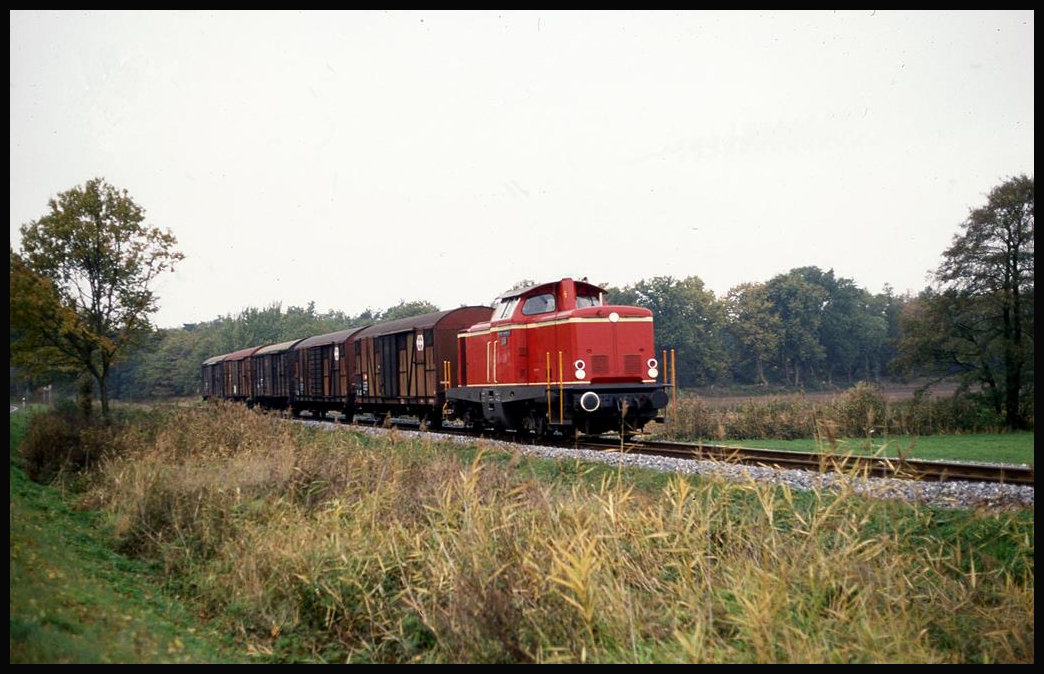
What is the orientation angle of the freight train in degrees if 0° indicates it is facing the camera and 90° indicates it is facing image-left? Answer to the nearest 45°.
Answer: approximately 315°
